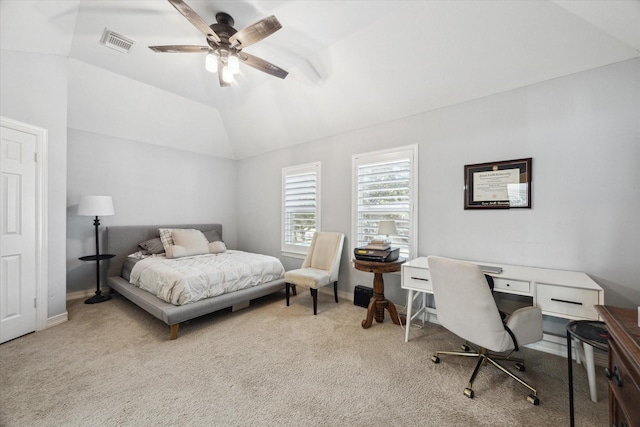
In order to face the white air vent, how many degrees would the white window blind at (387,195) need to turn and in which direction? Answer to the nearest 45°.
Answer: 0° — it already faces it

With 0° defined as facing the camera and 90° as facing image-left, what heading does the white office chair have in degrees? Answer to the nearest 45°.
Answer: approximately 225°

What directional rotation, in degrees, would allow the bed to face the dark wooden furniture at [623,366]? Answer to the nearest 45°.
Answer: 0° — it already faces it

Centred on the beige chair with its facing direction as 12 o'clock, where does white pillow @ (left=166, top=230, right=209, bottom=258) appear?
The white pillow is roughly at 2 o'clock from the beige chair.

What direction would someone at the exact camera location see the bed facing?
facing the viewer and to the right of the viewer

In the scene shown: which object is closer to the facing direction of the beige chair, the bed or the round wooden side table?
the bed

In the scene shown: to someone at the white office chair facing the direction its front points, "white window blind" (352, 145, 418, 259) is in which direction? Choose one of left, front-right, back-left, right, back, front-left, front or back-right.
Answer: left

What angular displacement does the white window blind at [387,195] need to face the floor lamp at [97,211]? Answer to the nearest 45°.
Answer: approximately 45° to its right

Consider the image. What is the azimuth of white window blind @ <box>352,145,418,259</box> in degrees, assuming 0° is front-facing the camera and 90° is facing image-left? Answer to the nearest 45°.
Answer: approximately 45°
